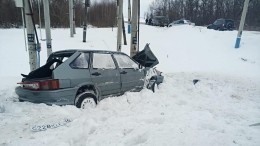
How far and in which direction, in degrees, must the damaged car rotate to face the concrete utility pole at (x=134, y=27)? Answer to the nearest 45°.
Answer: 0° — it already faces it

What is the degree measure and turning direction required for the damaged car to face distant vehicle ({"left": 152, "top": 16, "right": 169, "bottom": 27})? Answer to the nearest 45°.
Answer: approximately 45° to its left

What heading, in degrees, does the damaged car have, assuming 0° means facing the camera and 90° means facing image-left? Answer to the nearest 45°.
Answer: approximately 225°

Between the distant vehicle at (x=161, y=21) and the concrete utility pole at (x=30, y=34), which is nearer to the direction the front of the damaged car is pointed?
the distant vehicle

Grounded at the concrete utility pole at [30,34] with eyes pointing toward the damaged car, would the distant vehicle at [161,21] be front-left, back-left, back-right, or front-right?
back-left

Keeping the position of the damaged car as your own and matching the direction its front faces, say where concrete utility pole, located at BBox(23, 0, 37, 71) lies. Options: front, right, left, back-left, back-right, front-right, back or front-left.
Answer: left
